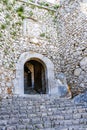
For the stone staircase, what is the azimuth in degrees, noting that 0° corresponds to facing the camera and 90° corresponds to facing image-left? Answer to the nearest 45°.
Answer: approximately 0°
